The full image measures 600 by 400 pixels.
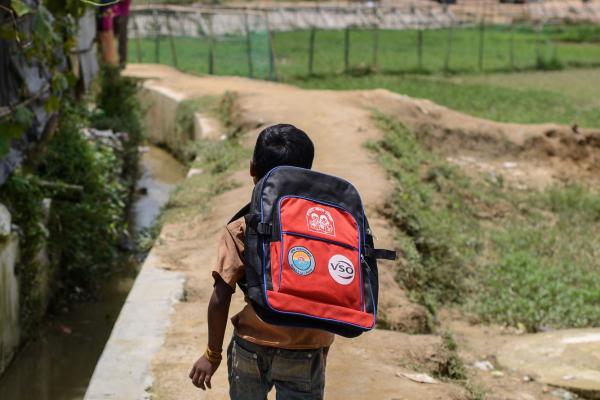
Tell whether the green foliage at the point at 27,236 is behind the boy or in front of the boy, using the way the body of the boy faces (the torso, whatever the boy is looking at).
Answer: in front

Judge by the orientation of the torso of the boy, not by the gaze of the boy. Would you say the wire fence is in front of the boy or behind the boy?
in front

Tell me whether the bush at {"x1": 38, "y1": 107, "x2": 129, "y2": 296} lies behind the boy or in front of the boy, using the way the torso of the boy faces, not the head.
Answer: in front

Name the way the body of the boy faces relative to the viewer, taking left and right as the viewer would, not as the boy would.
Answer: facing away from the viewer

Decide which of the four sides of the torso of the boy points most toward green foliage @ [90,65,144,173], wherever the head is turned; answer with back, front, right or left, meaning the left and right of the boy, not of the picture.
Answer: front

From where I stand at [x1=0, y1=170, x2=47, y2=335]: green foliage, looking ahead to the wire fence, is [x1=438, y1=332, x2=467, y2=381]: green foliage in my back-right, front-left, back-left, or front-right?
back-right
